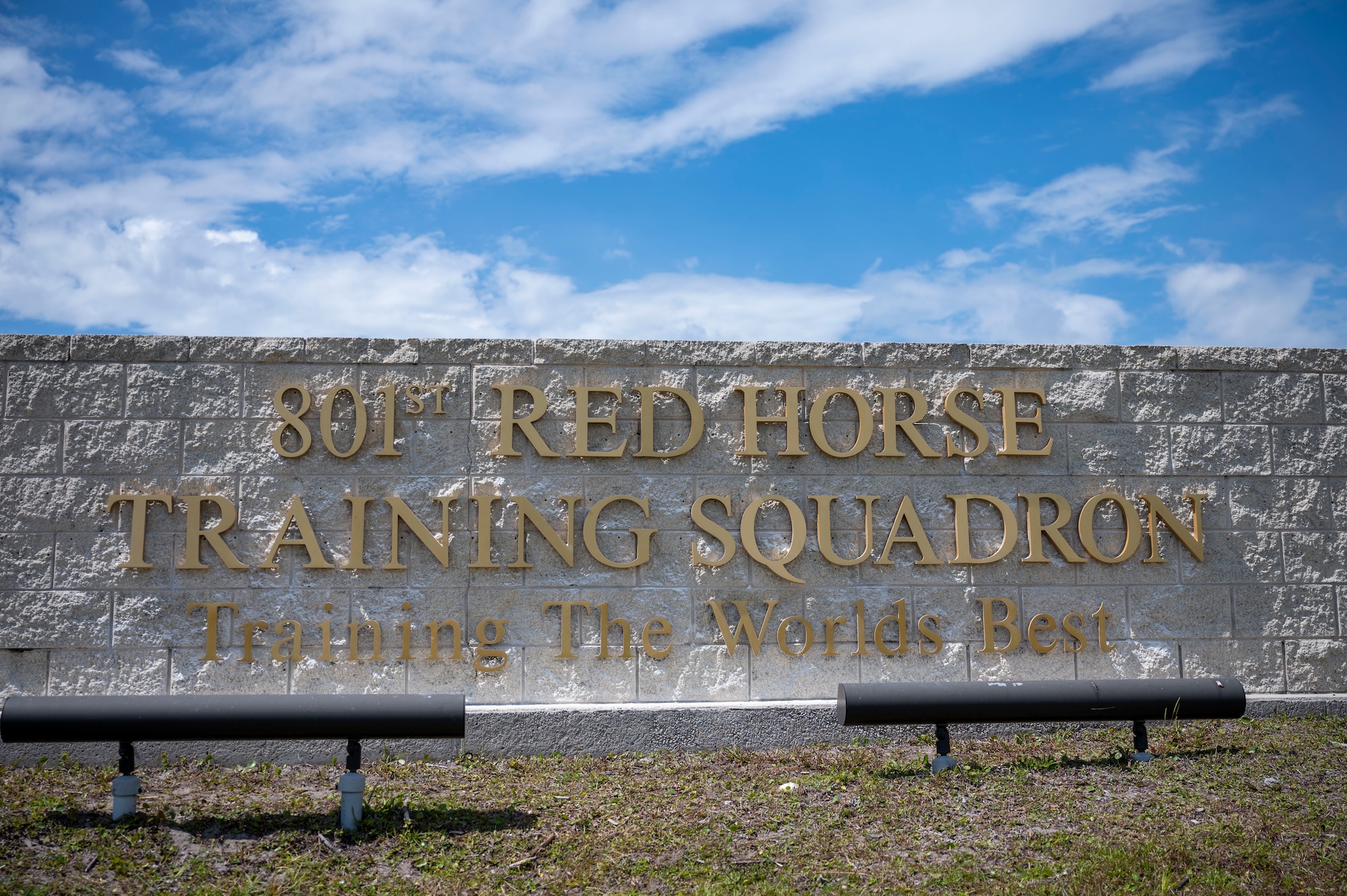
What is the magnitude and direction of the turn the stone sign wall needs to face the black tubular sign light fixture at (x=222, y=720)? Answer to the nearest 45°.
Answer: approximately 45° to its right

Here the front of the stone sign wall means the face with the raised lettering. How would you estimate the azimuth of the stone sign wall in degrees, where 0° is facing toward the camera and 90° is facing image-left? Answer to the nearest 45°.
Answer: approximately 0°
